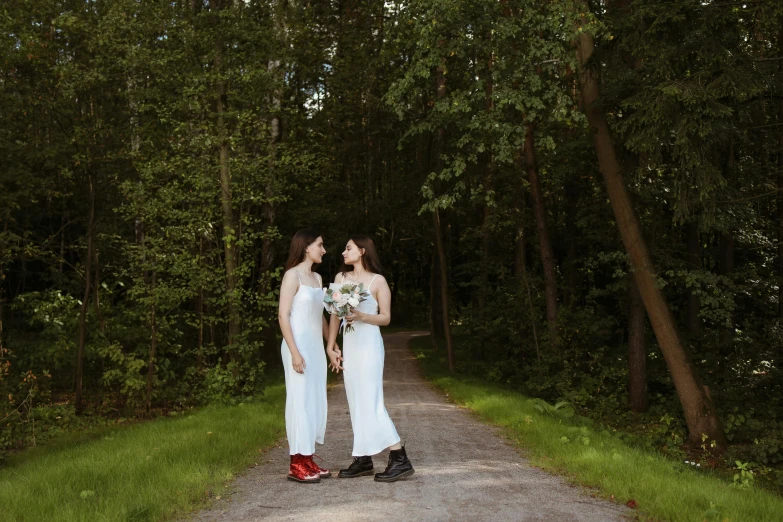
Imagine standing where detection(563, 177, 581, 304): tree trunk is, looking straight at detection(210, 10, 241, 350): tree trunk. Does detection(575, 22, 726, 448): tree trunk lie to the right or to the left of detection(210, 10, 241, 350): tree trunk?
left

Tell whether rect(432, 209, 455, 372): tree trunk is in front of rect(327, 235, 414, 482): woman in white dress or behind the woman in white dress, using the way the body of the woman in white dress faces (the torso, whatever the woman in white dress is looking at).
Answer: behind

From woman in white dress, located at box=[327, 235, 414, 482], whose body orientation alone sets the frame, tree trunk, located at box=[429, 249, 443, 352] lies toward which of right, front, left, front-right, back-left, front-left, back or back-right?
back-right

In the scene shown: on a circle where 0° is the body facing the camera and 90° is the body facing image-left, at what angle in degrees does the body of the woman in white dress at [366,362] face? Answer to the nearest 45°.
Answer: approximately 45°

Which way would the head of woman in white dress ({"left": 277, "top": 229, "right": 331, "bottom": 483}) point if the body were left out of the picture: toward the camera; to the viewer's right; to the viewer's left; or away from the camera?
to the viewer's right

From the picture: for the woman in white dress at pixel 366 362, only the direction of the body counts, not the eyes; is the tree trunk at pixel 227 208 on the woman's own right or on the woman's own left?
on the woman's own right

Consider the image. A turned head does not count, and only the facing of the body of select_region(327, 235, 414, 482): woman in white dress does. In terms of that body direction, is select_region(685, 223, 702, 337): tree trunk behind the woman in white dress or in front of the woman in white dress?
behind

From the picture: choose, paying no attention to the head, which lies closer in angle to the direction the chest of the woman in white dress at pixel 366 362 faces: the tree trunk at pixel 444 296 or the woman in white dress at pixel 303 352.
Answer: the woman in white dress

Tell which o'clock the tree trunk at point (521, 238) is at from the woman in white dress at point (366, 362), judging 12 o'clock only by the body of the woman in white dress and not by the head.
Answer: The tree trunk is roughly at 5 o'clock from the woman in white dress.

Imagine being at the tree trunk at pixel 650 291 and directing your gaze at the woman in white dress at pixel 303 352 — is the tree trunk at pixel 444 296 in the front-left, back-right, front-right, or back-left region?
back-right

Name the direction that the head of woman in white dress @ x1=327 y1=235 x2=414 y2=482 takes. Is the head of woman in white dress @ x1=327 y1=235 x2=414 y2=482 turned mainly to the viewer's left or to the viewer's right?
to the viewer's left
